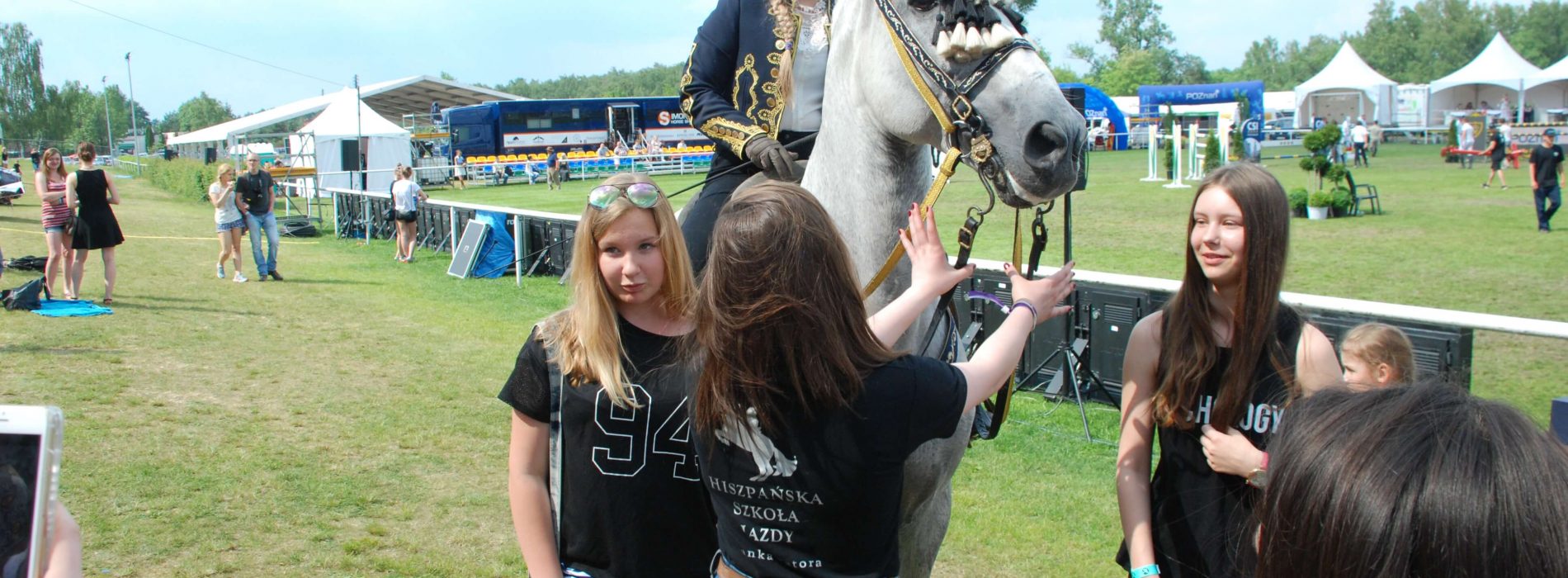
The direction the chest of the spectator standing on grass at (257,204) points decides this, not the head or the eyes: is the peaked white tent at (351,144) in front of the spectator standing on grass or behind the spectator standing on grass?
behind

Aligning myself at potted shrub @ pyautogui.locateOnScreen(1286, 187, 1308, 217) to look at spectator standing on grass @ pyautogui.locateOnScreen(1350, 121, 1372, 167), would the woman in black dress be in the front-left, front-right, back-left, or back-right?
back-left

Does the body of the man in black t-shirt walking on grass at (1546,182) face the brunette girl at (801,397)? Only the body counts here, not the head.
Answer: yes

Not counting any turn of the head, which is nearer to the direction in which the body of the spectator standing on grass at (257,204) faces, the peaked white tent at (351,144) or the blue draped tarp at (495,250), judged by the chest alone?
the blue draped tarp

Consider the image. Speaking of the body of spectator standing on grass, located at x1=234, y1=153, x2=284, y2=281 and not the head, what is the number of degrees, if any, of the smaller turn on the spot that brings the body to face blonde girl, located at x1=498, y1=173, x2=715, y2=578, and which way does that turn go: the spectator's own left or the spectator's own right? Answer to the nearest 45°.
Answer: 0° — they already face them

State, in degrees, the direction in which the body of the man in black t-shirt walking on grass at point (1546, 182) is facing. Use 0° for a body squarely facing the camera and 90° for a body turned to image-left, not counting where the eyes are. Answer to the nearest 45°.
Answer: approximately 0°
